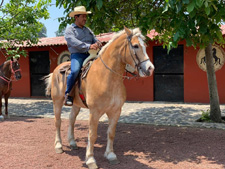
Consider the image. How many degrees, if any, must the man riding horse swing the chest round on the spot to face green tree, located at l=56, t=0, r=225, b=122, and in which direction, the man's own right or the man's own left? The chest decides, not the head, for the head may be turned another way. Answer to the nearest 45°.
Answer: approximately 45° to the man's own left

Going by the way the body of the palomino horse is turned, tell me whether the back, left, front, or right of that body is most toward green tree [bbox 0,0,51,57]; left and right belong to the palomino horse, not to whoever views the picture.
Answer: back

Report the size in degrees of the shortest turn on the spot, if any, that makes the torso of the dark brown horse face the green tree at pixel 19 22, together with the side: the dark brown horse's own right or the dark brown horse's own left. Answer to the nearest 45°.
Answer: approximately 135° to the dark brown horse's own left

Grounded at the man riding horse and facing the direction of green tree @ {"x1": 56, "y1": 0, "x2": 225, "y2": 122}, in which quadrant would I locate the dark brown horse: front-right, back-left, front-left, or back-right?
back-left

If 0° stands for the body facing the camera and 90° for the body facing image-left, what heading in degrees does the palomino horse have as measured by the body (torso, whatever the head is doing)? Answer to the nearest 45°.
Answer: approximately 315°

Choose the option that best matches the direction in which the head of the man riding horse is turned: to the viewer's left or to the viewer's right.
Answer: to the viewer's right
